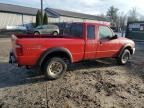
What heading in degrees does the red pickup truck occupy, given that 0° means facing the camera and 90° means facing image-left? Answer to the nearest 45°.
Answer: approximately 225°
